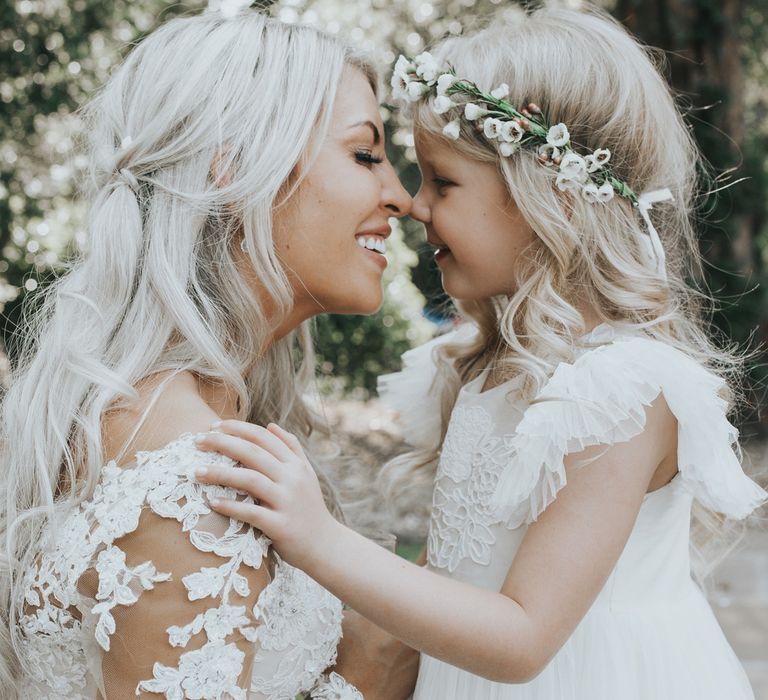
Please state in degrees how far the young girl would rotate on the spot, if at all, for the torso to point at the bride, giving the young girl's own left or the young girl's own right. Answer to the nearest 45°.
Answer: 0° — they already face them

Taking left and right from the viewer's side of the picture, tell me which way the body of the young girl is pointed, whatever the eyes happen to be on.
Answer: facing to the left of the viewer

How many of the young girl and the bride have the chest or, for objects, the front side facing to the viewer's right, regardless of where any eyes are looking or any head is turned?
1

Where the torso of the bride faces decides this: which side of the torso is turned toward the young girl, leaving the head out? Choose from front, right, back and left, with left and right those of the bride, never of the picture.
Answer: front

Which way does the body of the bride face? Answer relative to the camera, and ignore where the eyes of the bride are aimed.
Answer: to the viewer's right

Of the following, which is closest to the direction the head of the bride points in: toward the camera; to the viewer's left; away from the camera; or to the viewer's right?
to the viewer's right

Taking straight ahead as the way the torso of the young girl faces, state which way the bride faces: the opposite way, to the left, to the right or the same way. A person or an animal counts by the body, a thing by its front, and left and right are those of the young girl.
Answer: the opposite way

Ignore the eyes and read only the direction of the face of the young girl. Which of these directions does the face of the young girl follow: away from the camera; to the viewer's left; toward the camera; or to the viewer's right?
to the viewer's left
